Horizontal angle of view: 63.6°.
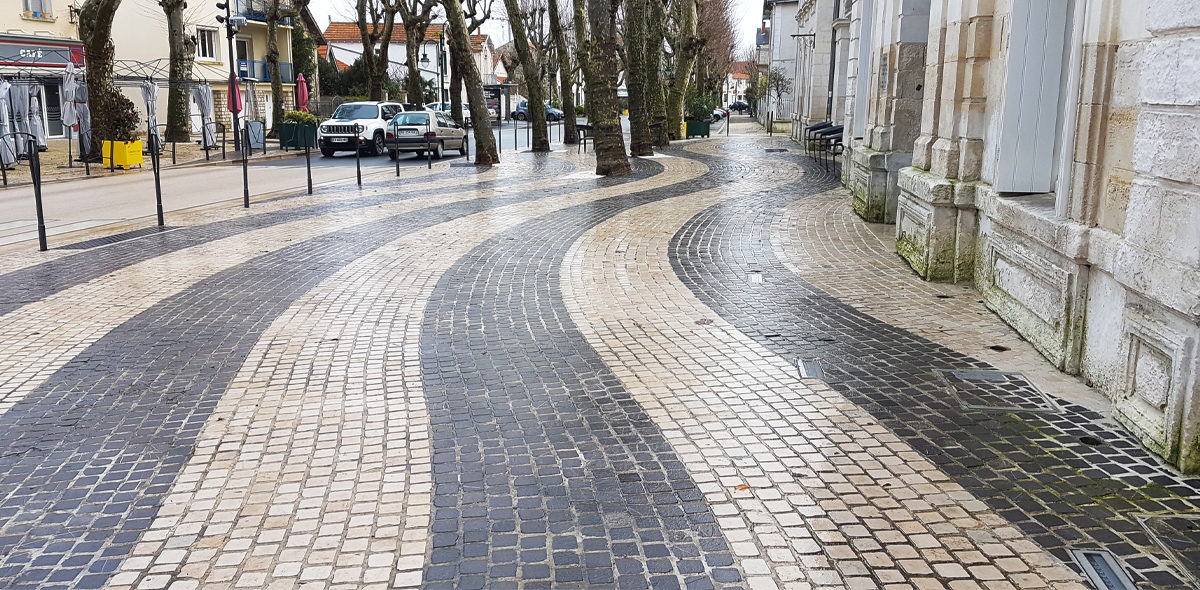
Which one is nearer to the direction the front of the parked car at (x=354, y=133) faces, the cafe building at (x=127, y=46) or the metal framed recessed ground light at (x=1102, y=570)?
the metal framed recessed ground light

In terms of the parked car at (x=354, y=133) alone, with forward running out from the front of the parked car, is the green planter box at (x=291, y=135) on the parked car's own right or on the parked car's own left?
on the parked car's own right

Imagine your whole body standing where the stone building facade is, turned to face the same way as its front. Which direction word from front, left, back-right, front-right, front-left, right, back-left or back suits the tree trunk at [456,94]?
right

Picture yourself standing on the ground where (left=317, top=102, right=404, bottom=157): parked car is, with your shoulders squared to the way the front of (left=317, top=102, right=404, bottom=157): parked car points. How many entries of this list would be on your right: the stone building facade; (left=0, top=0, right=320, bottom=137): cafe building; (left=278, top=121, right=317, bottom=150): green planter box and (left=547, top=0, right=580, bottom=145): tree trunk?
2

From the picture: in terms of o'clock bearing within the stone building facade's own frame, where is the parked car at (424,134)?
The parked car is roughly at 3 o'clock from the stone building facade.

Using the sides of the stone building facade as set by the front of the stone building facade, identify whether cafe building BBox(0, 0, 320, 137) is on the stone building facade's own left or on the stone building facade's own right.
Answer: on the stone building facade's own right

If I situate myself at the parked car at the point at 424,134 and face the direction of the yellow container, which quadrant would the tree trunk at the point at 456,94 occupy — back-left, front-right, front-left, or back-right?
back-right

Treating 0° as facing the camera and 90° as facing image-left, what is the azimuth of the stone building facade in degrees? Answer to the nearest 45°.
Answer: approximately 45°

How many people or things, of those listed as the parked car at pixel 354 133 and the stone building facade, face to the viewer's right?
0

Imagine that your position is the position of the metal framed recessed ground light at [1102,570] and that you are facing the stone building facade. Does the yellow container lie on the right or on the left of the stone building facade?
left

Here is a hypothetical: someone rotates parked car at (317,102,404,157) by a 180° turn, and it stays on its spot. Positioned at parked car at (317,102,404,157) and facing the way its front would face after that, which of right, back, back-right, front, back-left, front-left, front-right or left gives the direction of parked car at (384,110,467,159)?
right

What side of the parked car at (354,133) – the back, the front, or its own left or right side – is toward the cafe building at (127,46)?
right

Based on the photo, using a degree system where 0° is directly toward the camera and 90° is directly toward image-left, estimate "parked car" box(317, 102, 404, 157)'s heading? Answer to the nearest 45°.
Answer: approximately 45°
